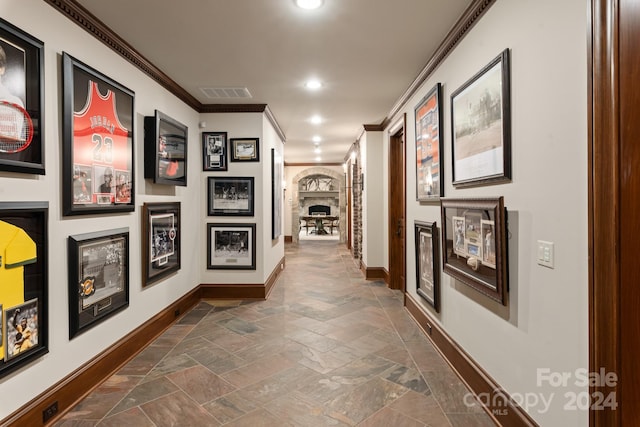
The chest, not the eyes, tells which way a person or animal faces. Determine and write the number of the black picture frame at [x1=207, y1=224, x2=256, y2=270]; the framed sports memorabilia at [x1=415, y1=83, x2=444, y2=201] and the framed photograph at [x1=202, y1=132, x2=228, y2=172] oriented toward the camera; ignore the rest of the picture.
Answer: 2

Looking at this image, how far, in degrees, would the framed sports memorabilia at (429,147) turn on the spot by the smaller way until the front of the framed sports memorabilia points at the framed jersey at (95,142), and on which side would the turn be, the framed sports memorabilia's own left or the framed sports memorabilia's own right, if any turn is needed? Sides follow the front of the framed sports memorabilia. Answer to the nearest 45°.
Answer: approximately 45° to the framed sports memorabilia's own left

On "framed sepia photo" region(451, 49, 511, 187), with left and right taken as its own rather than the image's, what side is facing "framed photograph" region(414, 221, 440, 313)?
right

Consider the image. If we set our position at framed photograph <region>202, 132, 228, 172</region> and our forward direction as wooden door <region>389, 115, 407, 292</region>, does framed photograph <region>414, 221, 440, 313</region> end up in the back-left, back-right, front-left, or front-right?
front-right

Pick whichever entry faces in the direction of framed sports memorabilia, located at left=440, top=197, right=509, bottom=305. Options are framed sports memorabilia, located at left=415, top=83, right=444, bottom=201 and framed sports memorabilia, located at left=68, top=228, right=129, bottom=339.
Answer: framed sports memorabilia, located at left=68, top=228, right=129, bottom=339

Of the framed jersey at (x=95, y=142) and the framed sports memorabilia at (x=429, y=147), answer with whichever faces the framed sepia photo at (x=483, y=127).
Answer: the framed jersey

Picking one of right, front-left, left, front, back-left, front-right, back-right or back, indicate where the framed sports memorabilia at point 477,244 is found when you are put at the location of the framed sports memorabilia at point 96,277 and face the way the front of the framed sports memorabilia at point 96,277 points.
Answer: front

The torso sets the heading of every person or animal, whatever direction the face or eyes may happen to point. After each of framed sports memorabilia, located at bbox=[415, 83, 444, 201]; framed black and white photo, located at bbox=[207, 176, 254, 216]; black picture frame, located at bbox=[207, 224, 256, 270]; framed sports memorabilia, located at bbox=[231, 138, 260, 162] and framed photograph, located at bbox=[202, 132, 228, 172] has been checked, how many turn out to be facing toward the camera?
4

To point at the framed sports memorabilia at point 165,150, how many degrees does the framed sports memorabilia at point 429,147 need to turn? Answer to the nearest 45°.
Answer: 0° — it already faces it

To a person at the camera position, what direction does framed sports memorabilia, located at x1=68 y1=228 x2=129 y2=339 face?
facing the viewer and to the right of the viewer

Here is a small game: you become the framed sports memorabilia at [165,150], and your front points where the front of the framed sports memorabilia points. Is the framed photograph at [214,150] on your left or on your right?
on your left

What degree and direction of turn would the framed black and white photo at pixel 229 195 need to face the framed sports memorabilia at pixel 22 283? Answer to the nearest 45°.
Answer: approximately 45° to its right

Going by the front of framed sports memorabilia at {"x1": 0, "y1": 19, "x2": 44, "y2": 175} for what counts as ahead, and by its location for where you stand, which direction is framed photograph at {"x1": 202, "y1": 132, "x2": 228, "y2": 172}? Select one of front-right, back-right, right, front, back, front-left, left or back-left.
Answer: left

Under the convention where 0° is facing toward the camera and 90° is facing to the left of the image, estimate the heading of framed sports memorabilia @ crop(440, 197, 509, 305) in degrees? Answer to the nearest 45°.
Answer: approximately 45°

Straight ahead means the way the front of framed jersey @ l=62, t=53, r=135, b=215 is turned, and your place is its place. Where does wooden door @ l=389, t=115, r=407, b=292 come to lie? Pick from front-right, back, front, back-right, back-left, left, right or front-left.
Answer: front-left

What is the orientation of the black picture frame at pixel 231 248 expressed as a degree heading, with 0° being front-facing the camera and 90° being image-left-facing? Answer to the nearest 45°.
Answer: approximately 0°

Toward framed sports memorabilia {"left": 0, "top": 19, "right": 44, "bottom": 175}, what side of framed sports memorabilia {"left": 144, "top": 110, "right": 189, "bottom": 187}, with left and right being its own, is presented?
right

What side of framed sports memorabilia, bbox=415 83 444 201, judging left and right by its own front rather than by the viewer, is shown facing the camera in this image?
left

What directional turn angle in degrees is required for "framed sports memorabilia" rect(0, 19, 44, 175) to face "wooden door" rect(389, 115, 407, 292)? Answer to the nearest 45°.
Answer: approximately 45° to its left

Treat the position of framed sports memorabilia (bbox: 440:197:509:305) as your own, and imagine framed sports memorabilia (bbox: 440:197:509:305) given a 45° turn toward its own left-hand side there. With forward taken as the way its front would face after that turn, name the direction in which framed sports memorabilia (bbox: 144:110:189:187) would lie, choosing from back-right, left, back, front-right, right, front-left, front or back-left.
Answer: right
